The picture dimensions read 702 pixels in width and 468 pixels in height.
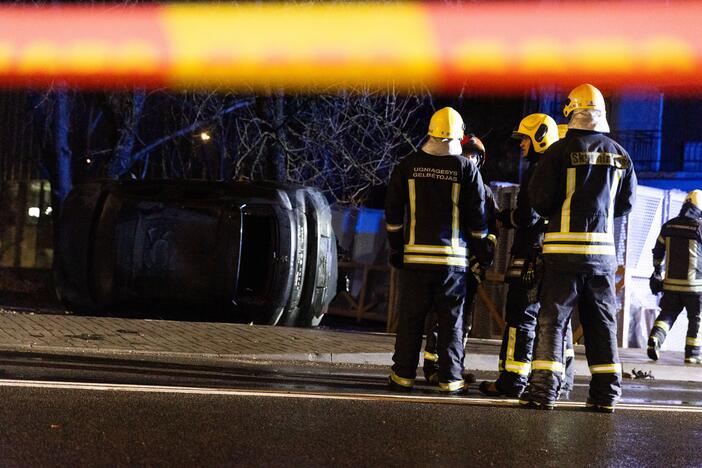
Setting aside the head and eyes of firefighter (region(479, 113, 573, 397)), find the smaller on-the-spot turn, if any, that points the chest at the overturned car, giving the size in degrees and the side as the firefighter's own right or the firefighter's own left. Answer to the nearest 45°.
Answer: approximately 45° to the firefighter's own right

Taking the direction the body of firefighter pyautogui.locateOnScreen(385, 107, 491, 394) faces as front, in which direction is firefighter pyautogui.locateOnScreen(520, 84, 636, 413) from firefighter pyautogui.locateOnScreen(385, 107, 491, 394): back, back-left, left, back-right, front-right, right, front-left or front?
back-right

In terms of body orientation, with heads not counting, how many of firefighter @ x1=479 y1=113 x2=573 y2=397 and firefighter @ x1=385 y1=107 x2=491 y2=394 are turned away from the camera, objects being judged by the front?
1

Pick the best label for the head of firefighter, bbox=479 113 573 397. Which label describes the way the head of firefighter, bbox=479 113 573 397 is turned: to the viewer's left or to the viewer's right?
to the viewer's left

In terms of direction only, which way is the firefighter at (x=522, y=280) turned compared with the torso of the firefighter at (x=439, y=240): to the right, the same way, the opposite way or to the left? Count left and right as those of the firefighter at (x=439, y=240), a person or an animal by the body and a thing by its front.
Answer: to the left

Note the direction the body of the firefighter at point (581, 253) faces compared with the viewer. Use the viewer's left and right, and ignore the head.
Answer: facing away from the viewer and to the left of the viewer

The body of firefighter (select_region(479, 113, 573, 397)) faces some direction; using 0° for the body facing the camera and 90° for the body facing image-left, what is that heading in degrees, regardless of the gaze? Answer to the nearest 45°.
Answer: approximately 90°

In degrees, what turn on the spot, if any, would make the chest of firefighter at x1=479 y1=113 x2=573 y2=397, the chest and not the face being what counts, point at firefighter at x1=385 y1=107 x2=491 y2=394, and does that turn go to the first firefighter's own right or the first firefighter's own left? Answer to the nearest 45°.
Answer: approximately 45° to the first firefighter's own left

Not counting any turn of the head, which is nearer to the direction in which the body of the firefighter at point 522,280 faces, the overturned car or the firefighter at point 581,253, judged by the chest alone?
the overturned car

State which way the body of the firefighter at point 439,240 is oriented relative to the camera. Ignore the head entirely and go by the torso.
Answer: away from the camera
